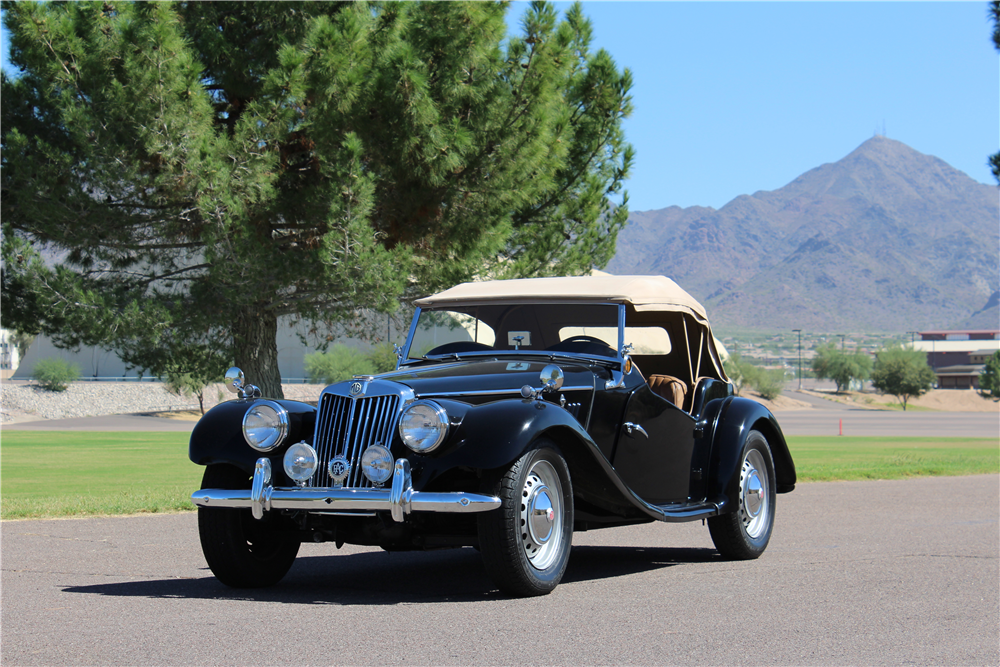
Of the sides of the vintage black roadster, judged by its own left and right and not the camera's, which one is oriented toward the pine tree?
right

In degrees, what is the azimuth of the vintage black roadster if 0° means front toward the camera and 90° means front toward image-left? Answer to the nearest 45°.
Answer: approximately 45°
